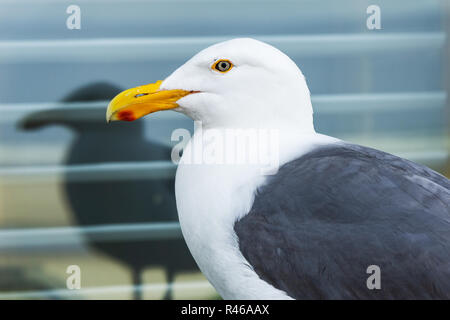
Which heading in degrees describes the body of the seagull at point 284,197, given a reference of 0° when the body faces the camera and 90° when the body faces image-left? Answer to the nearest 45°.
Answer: approximately 90°
